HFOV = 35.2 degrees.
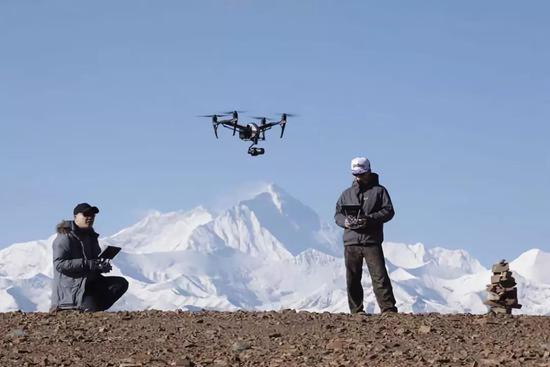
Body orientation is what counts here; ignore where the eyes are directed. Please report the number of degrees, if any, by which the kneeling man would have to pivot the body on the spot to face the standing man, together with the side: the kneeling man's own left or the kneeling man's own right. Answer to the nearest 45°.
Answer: approximately 45° to the kneeling man's own left

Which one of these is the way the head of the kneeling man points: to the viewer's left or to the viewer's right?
to the viewer's right

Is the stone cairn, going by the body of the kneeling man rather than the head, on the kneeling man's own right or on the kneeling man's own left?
on the kneeling man's own left

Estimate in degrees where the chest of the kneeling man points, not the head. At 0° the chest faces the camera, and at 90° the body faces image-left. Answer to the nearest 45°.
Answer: approximately 315°
